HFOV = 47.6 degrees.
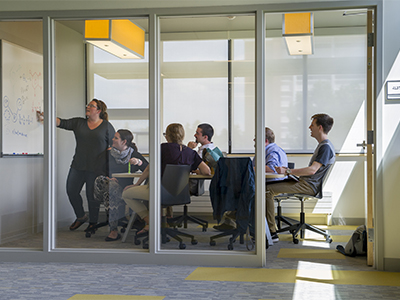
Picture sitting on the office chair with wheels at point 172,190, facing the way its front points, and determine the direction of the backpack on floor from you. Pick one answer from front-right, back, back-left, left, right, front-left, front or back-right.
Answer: back-right

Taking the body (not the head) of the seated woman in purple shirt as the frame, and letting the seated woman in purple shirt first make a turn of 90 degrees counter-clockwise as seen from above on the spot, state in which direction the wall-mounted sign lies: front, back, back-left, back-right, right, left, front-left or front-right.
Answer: back-left

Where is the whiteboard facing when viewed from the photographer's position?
facing the viewer and to the right of the viewer

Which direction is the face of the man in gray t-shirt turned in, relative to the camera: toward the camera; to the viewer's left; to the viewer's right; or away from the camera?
to the viewer's left

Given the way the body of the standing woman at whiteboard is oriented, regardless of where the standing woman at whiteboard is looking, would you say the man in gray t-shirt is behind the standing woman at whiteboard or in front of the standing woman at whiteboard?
behind

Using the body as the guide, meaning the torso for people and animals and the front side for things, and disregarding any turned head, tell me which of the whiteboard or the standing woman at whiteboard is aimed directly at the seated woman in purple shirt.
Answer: the whiteboard

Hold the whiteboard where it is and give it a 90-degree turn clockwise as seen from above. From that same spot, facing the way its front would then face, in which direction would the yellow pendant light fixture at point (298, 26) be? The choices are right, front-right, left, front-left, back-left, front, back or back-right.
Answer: back-left

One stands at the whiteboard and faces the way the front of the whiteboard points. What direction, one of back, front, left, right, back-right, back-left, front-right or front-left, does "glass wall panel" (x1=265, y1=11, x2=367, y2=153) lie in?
front-left

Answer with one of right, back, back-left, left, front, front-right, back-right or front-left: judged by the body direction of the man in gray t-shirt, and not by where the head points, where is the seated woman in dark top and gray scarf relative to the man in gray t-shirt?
front-left

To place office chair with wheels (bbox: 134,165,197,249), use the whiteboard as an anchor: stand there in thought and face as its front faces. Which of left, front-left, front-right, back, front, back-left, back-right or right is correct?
front

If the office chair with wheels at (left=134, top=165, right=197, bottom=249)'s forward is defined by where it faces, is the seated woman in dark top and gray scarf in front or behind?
in front

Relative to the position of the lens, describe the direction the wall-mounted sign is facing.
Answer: facing the viewer

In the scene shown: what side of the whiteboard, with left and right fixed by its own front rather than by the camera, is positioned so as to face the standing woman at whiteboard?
front

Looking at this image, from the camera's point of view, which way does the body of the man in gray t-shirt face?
to the viewer's left
